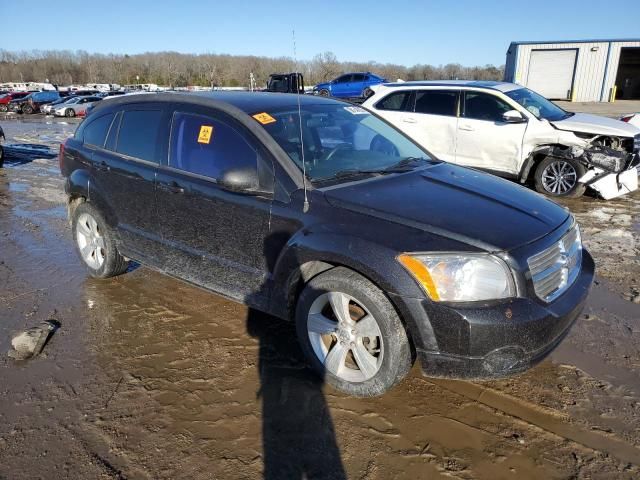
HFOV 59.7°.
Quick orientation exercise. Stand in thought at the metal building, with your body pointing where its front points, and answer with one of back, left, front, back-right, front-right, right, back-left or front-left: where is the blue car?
front-right

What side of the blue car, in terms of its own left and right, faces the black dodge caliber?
left

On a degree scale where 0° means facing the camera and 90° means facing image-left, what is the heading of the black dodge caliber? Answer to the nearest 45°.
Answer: approximately 315°

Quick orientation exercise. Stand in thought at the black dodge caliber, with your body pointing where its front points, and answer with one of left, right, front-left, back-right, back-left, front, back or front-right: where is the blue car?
back-left

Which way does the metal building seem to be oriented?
toward the camera

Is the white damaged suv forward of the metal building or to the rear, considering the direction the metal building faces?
forward

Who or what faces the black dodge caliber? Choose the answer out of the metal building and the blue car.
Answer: the metal building

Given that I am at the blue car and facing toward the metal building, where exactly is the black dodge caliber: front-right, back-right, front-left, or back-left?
back-right

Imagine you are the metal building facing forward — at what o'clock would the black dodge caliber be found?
The black dodge caliber is roughly at 12 o'clock from the metal building.

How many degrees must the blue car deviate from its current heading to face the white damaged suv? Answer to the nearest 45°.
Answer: approximately 90° to its left

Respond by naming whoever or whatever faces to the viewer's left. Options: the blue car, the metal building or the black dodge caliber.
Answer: the blue car

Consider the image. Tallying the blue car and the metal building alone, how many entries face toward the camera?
1

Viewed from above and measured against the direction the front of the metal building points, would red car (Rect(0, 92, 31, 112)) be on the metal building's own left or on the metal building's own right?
on the metal building's own right

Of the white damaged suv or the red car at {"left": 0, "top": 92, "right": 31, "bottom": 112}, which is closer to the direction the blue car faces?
the red car

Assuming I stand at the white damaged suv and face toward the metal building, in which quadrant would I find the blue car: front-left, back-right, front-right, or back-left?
front-left
